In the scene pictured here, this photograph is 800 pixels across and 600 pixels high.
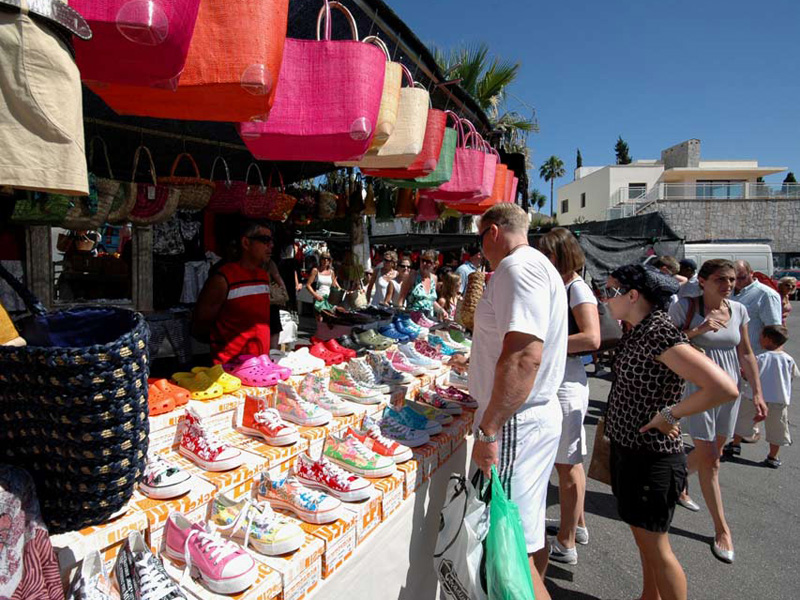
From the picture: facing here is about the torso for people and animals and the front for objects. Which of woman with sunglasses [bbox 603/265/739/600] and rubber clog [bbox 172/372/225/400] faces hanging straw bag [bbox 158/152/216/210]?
the woman with sunglasses

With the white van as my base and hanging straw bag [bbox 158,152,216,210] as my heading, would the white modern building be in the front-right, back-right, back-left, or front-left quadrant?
back-right

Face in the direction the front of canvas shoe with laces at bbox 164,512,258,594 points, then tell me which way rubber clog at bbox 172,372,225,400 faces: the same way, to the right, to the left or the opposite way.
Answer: the same way

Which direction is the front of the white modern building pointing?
toward the camera

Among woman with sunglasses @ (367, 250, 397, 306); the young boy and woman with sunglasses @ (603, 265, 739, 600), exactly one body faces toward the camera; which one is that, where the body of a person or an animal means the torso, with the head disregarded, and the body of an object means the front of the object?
woman with sunglasses @ (367, 250, 397, 306)

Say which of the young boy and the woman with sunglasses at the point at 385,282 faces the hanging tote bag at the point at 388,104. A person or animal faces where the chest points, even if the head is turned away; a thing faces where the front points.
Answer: the woman with sunglasses

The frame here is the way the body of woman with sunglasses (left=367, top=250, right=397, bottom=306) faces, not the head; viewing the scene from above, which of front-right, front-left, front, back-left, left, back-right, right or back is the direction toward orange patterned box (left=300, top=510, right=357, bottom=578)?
front

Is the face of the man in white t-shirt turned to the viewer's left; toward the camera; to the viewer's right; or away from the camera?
to the viewer's left

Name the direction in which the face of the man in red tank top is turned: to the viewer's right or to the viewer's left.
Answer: to the viewer's right
